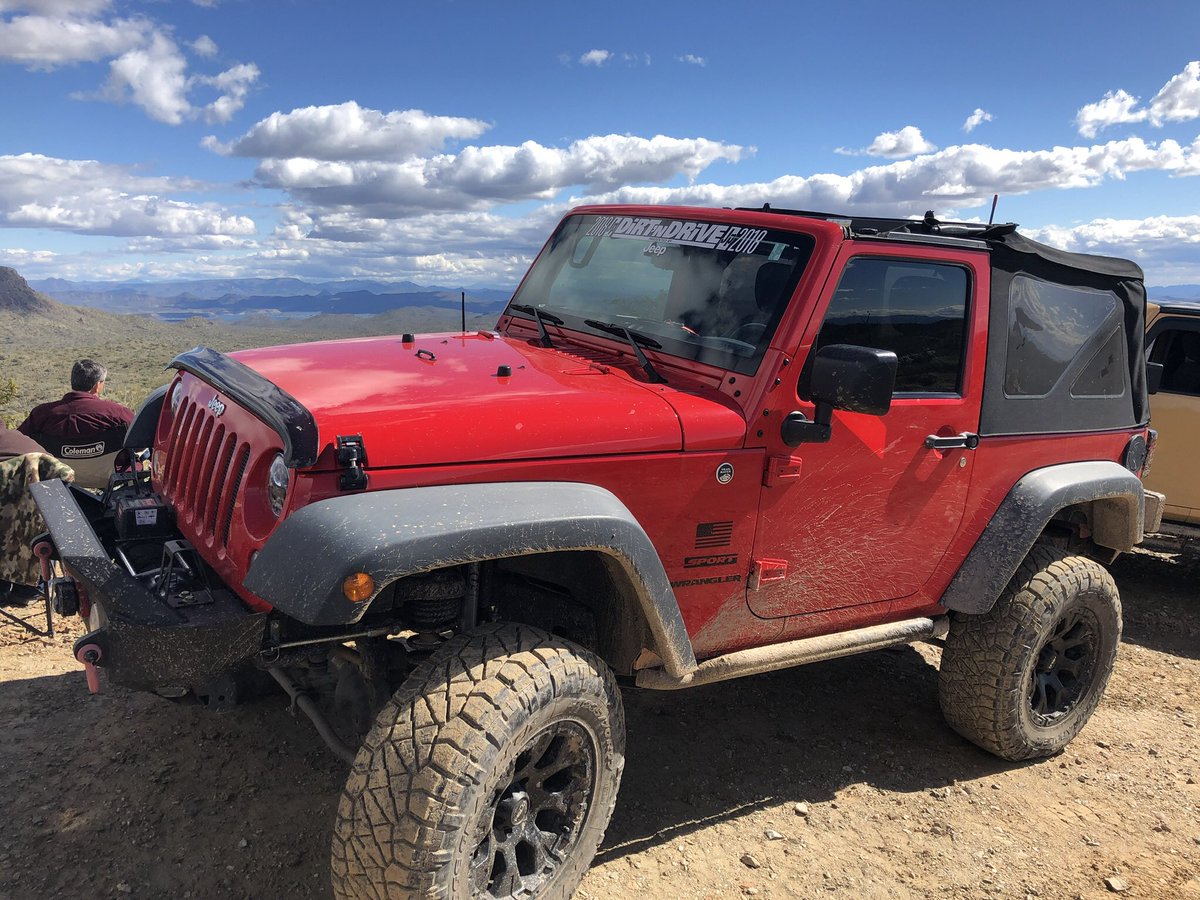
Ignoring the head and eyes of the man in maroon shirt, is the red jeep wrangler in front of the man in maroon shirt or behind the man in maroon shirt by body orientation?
behind

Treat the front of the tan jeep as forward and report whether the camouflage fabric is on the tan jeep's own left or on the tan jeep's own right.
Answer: on the tan jeep's own left

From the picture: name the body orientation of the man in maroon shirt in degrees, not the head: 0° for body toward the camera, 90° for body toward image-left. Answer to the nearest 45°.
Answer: approximately 180°

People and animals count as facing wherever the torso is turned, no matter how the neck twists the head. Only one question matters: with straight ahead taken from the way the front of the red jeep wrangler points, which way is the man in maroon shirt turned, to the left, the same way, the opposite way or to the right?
to the right

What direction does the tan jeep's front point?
to the viewer's left

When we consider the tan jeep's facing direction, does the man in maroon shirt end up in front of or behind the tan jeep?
in front

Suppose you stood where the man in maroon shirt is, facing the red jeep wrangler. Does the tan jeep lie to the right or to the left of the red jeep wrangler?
left

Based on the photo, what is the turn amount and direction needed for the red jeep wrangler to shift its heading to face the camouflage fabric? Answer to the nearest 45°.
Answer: approximately 90° to its right

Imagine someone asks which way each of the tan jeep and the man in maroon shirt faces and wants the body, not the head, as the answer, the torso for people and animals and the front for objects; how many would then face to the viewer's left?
1

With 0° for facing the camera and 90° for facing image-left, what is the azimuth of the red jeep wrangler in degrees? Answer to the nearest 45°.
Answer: approximately 45°
